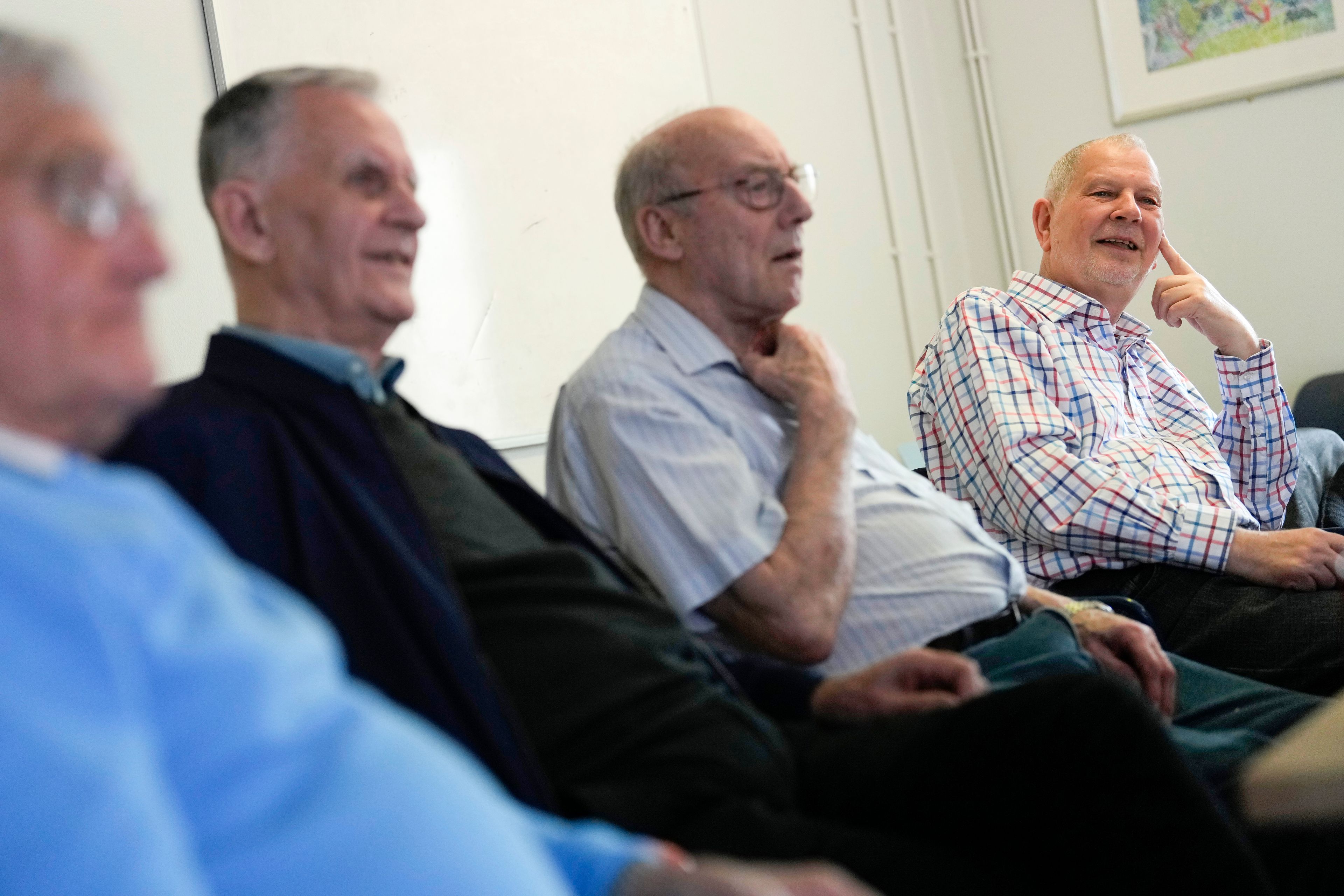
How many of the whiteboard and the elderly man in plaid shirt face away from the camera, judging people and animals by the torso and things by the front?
0

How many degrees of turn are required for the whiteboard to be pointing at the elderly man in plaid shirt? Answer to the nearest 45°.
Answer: approximately 45° to its left

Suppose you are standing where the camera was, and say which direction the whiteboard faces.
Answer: facing the viewer

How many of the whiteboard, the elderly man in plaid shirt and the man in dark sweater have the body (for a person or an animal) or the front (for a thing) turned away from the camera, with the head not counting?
0

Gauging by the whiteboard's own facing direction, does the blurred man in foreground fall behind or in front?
in front

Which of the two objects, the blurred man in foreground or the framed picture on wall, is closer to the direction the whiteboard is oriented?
the blurred man in foreground

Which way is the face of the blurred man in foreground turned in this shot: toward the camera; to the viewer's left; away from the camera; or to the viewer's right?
to the viewer's right

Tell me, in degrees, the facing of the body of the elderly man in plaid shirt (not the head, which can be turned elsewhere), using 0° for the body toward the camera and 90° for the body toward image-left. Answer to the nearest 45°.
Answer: approximately 315°

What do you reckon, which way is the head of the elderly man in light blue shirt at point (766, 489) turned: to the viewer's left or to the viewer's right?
to the viewer's right
